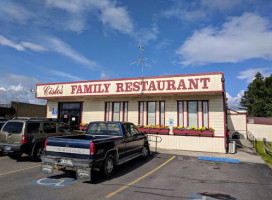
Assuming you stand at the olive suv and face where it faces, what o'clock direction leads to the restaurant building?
The restaurant building is roughly at 1 o'clock from the olive suv.

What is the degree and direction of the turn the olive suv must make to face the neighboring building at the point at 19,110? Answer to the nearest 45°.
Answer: approximately 45° to its left

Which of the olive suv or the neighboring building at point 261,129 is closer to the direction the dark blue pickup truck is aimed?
the neighboring building

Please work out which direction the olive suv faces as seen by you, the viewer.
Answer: facing away from the viewer and to the right of the viewer

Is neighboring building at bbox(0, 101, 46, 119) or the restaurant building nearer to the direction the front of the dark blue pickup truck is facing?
the restaurant building

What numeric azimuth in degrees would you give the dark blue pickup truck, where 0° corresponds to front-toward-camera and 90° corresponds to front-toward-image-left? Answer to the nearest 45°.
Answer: approximately 225°

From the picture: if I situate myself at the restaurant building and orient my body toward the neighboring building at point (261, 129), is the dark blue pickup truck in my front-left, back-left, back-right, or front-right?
back-right

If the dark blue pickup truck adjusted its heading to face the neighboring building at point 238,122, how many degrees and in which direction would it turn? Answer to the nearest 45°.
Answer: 0° — it already faces it

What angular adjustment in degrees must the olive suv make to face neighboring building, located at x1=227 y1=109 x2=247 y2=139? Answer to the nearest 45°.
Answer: approximately 45° to its right
